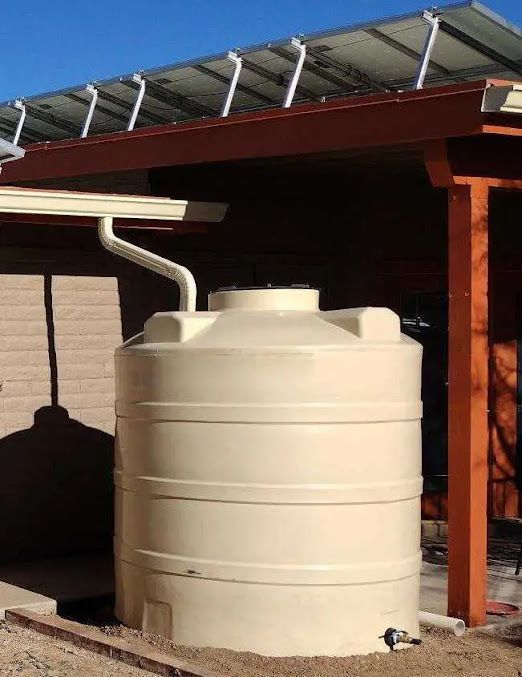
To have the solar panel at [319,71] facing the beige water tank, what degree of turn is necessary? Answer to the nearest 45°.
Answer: approximately 135° to its right

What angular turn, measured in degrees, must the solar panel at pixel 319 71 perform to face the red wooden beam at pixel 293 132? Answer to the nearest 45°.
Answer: approximately 135° to its right

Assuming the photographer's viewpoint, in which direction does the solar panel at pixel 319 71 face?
facing away from the viewer and to the right of the viewer
